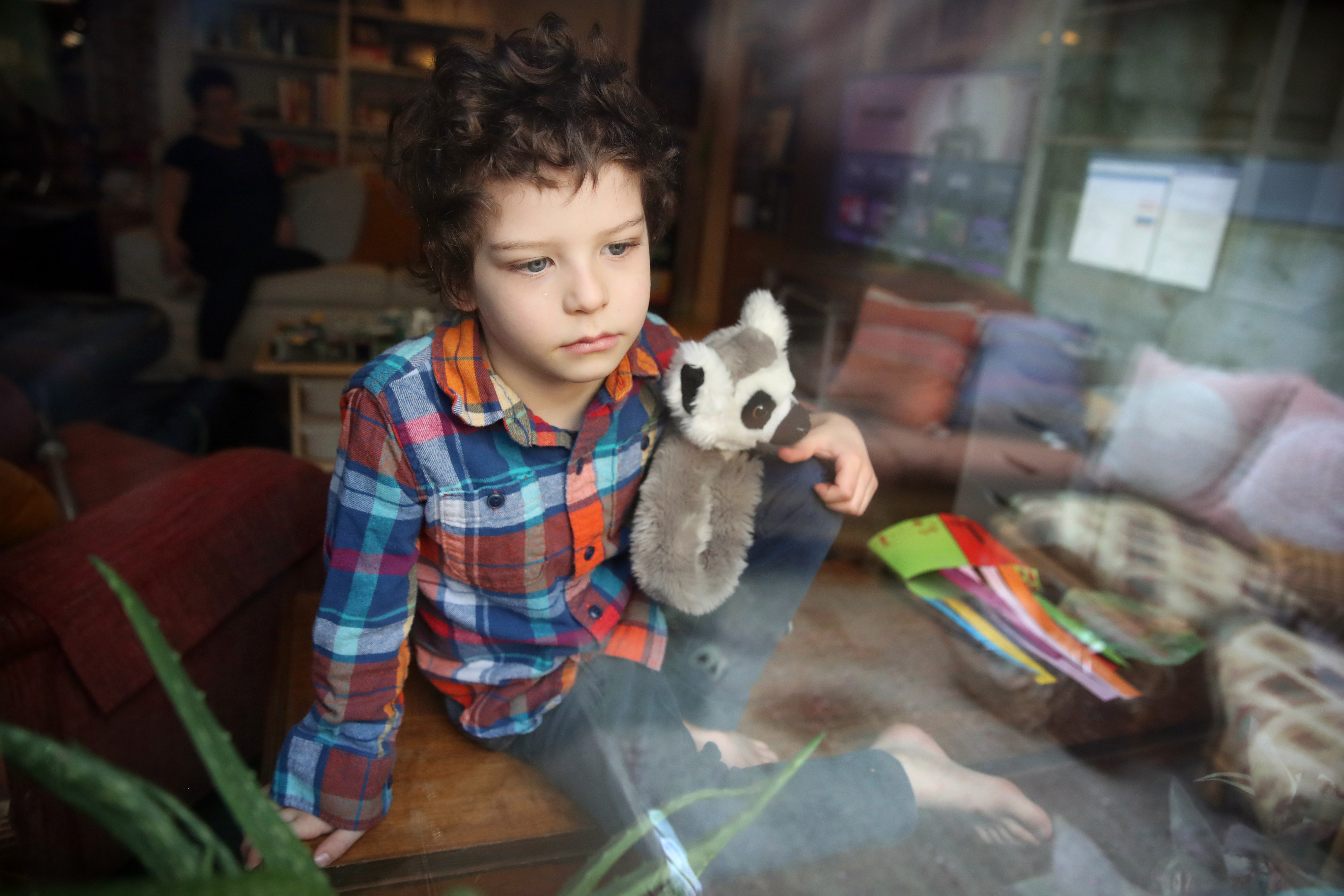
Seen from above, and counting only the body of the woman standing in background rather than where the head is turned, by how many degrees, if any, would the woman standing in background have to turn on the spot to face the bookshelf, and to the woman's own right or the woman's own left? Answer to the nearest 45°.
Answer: approximately 135° to the woman's own left

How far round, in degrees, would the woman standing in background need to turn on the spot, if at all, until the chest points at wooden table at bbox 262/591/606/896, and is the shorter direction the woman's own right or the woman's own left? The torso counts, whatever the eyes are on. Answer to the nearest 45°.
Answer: approximately 45° to the woman's own right

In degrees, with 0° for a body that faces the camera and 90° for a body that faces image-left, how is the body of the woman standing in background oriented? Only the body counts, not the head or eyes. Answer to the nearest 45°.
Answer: approximately 315°

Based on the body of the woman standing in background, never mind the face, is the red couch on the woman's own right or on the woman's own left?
on the woman's own right

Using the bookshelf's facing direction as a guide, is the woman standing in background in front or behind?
in front

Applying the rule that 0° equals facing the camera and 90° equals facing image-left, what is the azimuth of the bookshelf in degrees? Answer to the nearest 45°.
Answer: approximately 0°

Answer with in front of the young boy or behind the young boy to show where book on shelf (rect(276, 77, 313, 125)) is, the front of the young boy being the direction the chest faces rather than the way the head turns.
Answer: behind

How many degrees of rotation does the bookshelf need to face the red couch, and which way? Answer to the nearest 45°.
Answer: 0° — it already faces it

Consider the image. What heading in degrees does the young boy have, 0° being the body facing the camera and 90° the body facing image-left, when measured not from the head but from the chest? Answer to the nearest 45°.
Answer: approximately 315°
